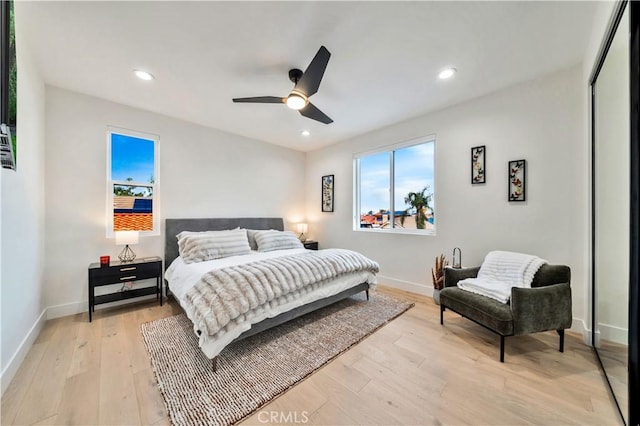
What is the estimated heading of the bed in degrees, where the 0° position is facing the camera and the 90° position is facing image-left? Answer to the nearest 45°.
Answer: approximately 315°

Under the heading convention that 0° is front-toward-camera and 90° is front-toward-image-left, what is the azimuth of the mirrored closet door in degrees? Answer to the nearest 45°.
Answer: approximately 90°

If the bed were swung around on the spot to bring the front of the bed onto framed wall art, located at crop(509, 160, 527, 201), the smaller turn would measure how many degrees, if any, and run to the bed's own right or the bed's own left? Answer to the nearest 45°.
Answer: approximately 45° to the bed's own left

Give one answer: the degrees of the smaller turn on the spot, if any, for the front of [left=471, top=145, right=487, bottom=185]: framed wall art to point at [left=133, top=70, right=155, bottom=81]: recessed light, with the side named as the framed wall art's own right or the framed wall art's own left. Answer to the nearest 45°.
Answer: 0° — it already faces it

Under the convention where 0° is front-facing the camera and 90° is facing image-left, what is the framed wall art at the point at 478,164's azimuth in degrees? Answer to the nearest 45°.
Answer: approximately 45°

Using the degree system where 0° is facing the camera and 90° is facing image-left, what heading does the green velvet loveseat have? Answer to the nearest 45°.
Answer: approximately 45°

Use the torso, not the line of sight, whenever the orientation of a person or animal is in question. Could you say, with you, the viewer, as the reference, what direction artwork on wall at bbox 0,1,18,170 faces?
facing to the right of the viewer

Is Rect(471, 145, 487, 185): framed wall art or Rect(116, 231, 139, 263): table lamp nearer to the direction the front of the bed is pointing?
the framed wall art

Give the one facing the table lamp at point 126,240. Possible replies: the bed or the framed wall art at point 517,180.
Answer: the framed wall art
